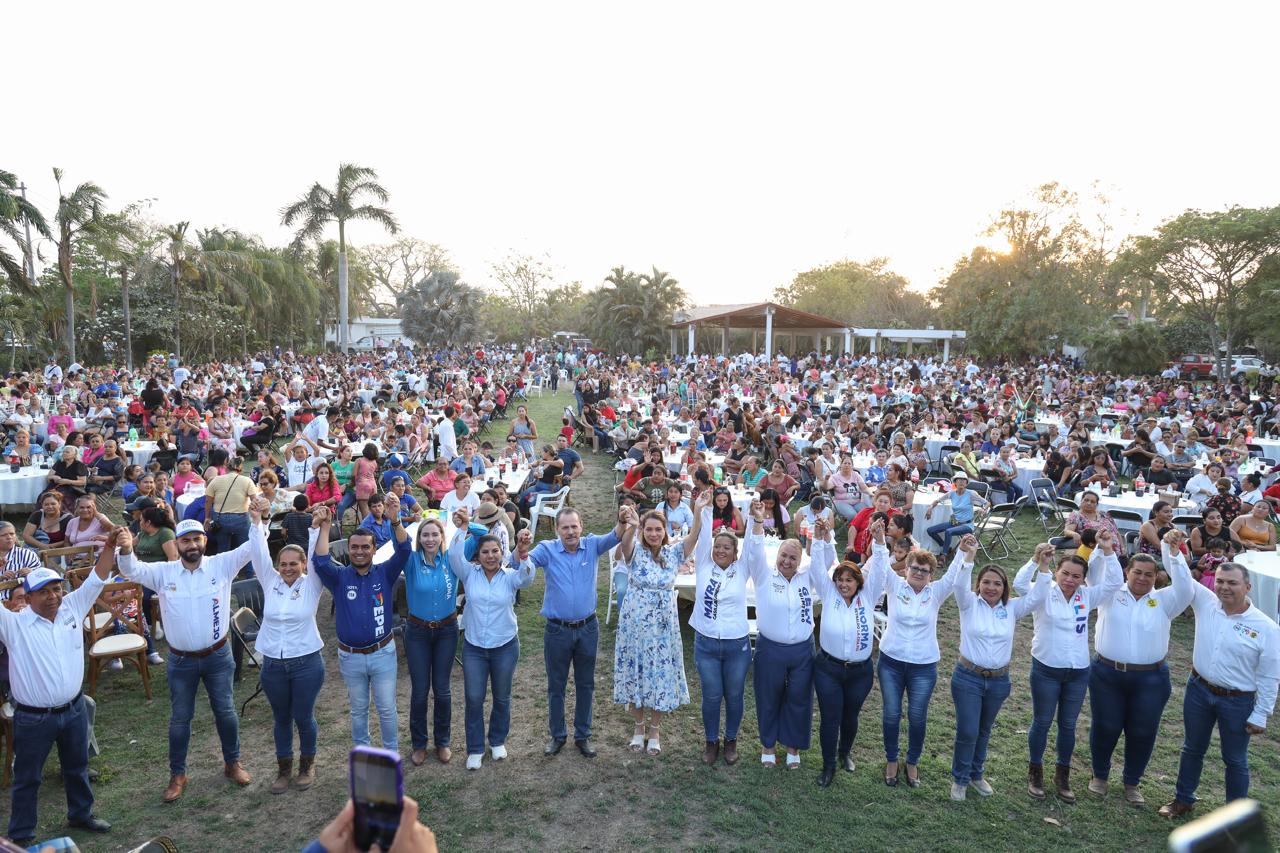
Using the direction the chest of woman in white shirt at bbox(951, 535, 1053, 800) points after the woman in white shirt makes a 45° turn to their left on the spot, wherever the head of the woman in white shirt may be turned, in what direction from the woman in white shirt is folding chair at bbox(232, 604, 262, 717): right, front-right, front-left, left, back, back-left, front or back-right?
back-right

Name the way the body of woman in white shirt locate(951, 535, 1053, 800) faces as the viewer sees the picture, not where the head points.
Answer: toward the camera

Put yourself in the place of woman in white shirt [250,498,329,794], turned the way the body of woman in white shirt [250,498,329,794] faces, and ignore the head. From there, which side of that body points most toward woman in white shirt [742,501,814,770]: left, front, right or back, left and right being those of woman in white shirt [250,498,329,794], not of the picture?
left

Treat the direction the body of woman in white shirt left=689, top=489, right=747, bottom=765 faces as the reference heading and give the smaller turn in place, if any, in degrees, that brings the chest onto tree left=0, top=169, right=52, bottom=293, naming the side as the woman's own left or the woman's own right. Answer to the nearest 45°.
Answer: approximately 135° to the woman's own right

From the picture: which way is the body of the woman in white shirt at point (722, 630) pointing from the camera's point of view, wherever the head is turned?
toward the camera

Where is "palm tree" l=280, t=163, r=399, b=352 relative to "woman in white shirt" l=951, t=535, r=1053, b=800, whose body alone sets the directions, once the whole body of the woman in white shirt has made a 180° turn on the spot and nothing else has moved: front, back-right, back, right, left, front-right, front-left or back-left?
front-left

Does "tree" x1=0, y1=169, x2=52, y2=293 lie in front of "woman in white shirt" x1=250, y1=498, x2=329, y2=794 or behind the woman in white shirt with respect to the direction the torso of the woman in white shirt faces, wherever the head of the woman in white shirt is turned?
behind

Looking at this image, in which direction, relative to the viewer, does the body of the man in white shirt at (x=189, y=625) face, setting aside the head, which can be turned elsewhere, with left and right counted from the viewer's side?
facing the viewer

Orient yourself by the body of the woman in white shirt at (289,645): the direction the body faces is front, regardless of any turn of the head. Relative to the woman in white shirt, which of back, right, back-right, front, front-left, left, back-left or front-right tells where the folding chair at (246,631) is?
back

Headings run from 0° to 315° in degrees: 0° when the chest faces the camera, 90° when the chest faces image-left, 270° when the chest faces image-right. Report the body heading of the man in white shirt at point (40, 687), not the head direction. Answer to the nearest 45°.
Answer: approximately 315°

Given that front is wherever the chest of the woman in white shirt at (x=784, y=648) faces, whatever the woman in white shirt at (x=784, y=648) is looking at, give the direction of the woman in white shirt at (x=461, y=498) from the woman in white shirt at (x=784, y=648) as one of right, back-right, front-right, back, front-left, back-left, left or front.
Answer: back-right

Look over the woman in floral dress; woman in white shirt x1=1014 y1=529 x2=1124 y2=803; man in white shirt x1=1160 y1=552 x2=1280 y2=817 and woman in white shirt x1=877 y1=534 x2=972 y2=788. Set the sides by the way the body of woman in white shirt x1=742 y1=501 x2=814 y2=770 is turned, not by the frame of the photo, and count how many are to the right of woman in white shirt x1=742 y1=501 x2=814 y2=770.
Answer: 1

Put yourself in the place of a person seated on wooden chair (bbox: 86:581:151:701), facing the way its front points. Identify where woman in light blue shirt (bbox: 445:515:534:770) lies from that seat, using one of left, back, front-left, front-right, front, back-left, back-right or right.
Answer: front-left
